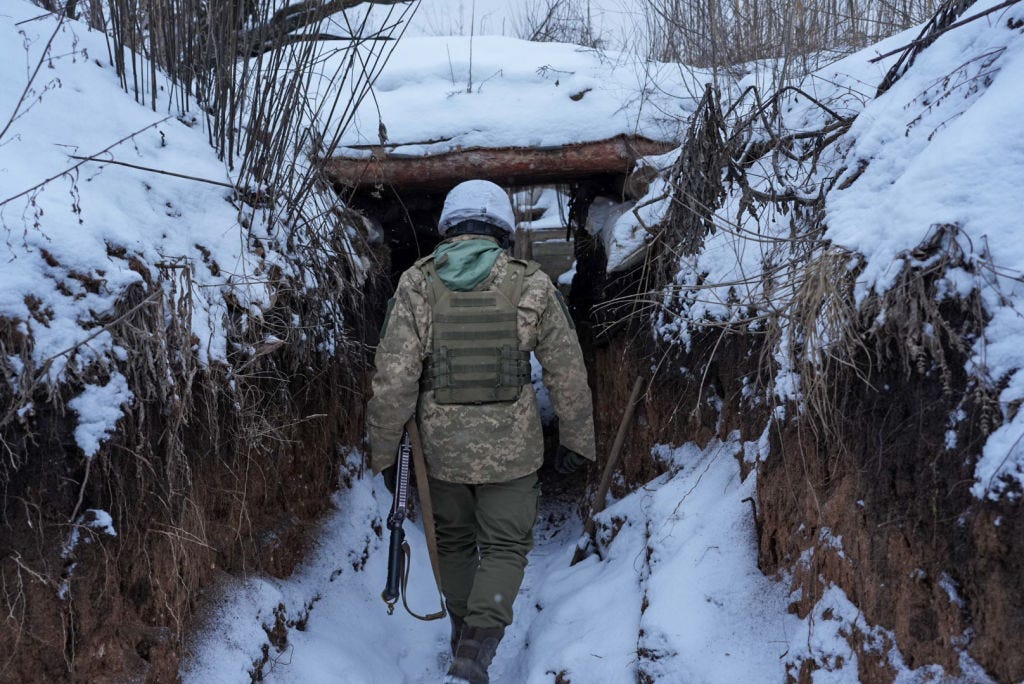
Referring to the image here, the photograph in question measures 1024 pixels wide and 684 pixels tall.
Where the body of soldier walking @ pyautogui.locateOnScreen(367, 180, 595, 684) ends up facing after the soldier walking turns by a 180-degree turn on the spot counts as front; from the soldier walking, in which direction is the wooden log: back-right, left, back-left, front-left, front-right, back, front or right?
back

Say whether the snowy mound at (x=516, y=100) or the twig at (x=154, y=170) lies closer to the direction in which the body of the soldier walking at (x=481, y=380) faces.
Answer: the snowy mound

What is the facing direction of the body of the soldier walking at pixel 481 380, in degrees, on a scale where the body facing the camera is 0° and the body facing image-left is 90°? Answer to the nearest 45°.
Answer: approximately 180°

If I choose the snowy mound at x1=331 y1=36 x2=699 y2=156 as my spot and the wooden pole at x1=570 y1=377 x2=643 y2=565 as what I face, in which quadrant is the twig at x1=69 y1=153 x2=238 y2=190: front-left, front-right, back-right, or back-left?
front-right

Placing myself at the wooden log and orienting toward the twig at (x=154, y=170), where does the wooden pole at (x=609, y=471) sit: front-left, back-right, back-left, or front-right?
front-left

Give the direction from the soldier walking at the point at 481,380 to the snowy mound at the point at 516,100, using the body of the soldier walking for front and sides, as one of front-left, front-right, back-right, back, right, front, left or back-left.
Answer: front

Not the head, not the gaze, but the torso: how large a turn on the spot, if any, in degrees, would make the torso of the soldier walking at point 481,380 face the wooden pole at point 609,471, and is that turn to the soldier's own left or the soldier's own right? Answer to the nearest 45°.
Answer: approximately 45° to the soldier's own right

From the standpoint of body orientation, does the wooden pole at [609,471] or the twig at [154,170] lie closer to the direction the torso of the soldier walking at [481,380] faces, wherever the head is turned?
the wooden pole

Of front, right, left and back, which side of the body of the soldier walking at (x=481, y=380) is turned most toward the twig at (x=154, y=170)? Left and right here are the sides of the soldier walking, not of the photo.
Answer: left
